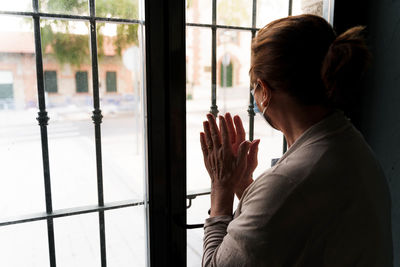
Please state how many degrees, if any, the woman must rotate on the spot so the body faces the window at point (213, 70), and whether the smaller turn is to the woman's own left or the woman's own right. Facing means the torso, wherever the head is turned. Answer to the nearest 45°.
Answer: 0° — they already face it

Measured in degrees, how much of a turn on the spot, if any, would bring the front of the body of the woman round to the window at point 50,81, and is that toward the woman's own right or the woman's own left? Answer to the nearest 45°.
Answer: approximately 45° to the woman's own left

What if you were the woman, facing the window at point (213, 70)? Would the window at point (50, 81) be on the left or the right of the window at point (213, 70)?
left

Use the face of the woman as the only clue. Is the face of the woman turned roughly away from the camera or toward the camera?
away from the camera

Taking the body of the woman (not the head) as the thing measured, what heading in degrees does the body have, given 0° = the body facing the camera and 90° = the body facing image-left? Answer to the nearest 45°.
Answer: approximately 135°

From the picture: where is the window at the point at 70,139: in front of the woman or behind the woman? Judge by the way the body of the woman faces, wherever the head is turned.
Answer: in front

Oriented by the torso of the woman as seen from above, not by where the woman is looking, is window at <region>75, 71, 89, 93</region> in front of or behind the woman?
in front
